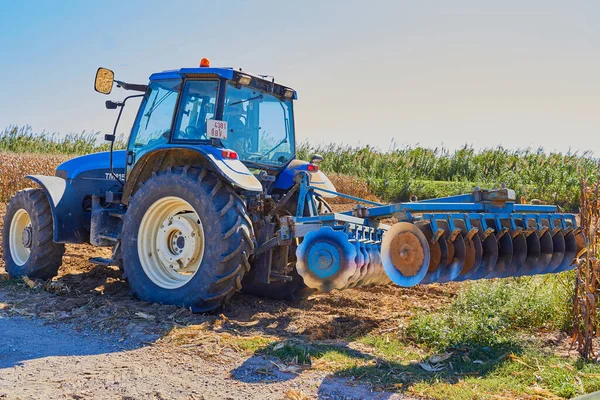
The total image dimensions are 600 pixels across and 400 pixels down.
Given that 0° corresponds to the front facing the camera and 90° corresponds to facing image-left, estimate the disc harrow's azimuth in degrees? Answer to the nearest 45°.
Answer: approximately 135°

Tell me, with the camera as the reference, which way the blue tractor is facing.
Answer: facing away from the viewer and to the left of the viewer

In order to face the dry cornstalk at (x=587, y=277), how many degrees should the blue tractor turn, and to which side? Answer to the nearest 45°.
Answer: approximately 180°
